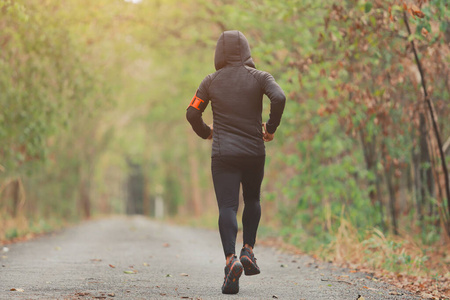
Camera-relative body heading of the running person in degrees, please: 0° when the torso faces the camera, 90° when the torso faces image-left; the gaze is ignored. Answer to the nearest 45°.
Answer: approximately 180°

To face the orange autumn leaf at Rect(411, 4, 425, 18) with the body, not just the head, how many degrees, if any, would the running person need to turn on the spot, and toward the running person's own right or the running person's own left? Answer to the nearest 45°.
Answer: approximately 45° to the running person's own right
